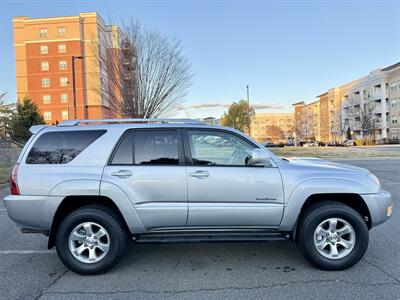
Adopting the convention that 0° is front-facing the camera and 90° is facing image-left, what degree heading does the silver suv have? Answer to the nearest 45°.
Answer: approximately 270°
